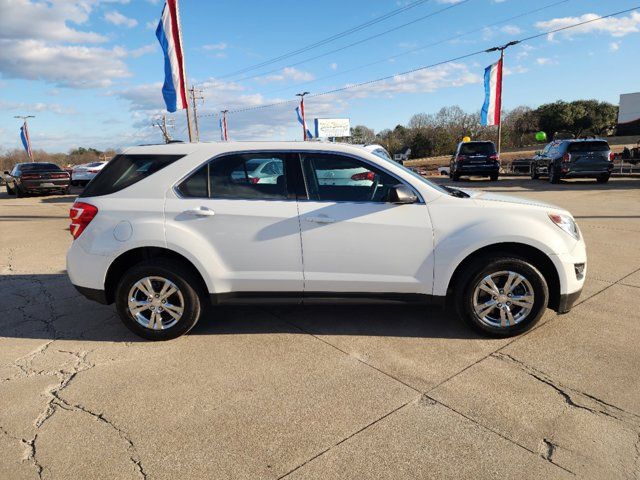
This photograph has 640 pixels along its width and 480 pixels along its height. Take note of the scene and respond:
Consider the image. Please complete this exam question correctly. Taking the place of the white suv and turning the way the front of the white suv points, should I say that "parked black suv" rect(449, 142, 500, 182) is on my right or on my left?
on my left

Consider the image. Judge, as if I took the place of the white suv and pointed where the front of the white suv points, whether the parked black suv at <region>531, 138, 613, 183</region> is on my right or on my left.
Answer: on my left

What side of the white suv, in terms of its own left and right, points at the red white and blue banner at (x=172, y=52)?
left

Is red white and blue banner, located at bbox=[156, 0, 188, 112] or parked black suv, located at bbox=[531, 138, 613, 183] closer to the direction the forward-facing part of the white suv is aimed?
the parked black suv

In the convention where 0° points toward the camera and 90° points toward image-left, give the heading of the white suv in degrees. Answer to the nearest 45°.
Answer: approximately 270°

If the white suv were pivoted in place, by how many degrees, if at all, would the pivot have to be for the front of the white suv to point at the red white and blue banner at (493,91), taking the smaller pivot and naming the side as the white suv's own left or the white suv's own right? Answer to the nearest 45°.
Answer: approximately 45° to the white suv's own left
